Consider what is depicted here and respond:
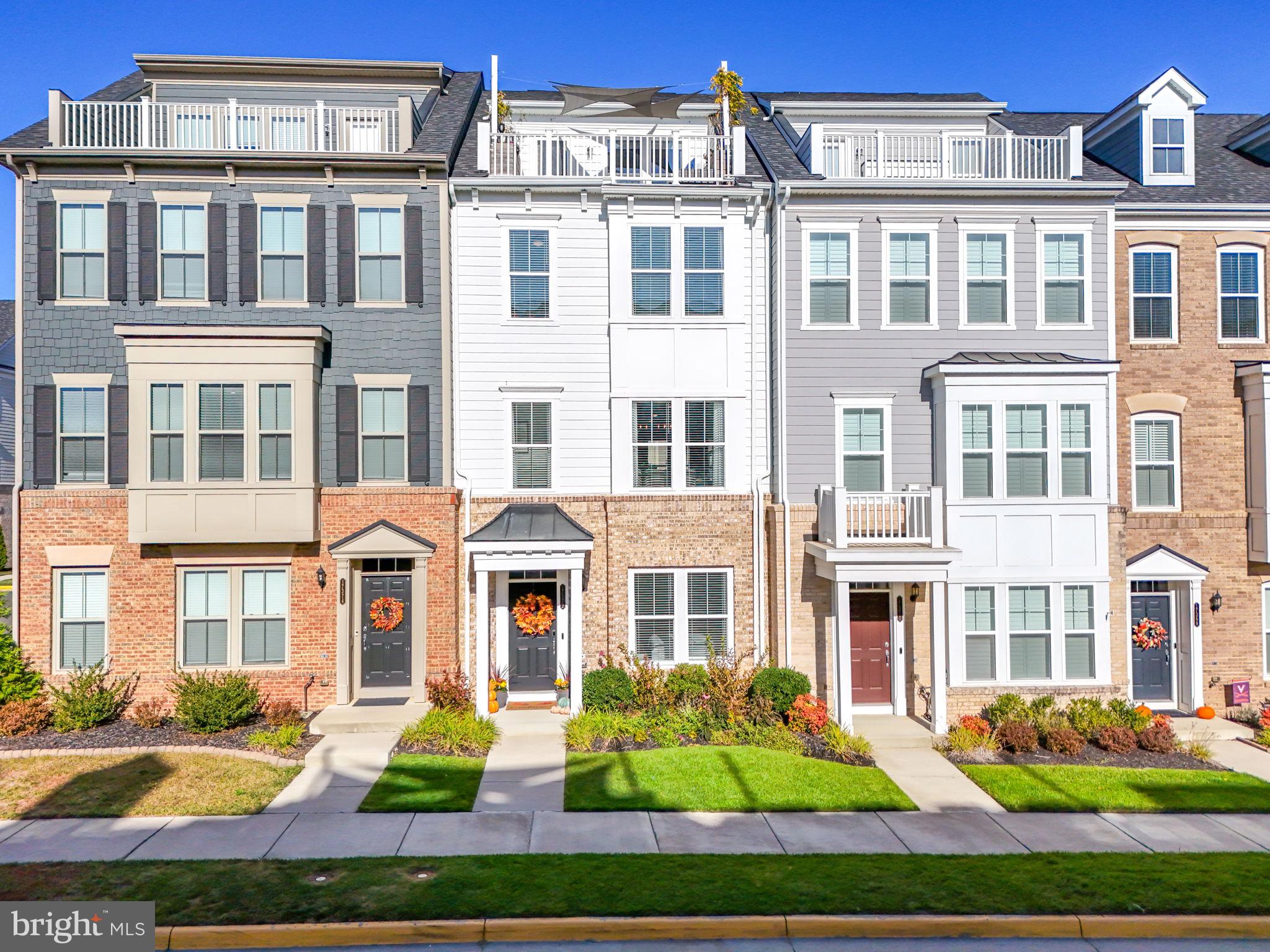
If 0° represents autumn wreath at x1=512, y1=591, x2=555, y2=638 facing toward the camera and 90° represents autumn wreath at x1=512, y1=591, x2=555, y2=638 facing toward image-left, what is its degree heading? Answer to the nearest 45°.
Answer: approximately 0°

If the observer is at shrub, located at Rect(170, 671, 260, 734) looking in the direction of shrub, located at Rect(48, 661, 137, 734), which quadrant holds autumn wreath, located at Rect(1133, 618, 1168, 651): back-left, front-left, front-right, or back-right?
back-right

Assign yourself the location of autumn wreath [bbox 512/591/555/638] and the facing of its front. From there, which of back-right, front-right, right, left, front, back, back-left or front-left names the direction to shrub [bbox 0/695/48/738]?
right

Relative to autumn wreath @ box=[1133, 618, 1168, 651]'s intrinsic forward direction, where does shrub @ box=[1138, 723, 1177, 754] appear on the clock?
The shrub is roughly at 12 o'clock from the autumn wreath.

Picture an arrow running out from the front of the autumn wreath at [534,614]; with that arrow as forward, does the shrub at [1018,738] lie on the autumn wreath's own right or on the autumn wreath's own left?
on the autumn wreath's own left

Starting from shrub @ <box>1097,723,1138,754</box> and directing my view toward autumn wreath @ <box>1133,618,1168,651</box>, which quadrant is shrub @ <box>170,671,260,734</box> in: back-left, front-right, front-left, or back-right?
back-left

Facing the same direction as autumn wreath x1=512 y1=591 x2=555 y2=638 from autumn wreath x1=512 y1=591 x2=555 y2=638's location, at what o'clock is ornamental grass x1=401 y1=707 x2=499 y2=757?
The ornamental grass is roughly at 1 o'clock from the autumn wreath.

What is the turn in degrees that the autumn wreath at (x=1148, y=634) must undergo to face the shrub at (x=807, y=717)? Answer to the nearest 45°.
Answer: approximately 45° to its right

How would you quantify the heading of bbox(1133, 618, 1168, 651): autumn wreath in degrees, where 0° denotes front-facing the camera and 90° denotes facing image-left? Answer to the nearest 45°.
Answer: approximately 0°

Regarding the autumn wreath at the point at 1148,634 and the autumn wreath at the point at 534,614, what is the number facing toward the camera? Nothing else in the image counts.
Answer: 2

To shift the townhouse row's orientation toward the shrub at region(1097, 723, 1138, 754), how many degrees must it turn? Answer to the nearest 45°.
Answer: approximately 90° to its left
